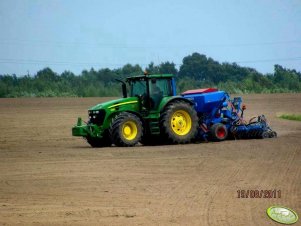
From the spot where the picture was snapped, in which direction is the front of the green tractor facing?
facing the viewer and to the left of the viewer
